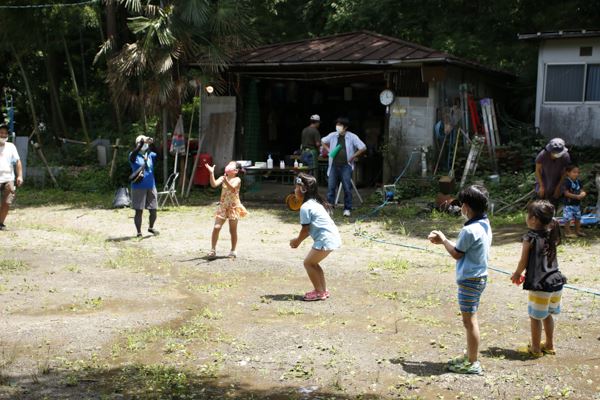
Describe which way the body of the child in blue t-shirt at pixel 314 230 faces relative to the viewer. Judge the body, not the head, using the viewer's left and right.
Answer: facing to the left of the viewer

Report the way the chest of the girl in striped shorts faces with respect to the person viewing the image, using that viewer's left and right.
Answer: facing away from the viewer and to the left of the viewer

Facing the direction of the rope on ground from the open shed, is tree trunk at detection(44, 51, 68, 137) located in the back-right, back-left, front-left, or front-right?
back-right

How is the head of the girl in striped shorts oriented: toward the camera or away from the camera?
away from the camera

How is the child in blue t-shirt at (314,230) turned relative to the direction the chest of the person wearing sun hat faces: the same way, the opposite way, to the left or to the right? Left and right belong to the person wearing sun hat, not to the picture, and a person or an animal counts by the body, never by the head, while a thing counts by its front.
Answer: to the right

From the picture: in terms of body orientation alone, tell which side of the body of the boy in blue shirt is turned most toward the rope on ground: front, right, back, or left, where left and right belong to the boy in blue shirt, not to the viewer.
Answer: right

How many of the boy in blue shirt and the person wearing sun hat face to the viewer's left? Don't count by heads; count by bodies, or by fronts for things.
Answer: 1

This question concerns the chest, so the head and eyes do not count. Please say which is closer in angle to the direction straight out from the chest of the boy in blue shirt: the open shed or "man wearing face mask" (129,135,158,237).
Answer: the man wearing face mask

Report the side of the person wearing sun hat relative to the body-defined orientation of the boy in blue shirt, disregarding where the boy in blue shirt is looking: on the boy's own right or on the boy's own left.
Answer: on the boy's own right

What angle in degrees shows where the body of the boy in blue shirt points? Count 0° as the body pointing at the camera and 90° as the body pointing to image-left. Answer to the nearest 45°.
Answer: approximately 90°

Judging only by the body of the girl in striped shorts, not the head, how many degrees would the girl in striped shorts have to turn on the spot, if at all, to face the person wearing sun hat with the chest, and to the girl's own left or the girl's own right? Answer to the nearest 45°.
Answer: approximately 45° to the girl's own right

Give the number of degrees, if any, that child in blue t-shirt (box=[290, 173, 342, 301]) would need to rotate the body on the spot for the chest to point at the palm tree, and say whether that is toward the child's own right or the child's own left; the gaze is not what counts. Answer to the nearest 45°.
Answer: approximately 90° to the child's own right

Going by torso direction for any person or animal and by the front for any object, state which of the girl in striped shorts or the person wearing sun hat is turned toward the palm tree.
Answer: the girl in striped shorts

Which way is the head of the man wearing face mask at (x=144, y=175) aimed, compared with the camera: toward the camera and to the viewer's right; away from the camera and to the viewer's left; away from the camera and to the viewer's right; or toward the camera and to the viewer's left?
toward the camera and to the viewer's right
